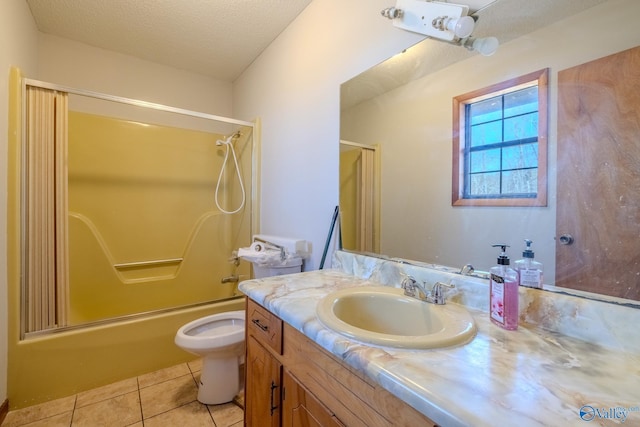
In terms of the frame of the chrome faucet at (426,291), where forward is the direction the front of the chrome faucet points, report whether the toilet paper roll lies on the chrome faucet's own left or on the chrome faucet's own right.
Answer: on the chrome faucet's own right

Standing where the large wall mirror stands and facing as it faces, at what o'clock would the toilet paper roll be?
The toilet paper roll is roughly at 2 o'clock from the large wall mirror.

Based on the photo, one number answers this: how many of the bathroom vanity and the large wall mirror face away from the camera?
0

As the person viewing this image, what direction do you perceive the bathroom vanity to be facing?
facing the viewer and to the left of the viewer
